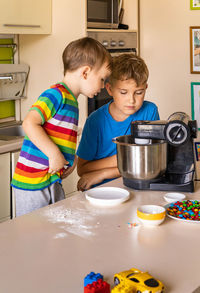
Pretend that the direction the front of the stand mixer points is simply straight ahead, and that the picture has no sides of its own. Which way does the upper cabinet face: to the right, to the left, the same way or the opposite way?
to the left

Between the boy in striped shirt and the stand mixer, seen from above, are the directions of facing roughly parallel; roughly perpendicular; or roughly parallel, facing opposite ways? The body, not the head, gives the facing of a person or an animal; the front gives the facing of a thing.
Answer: roughly parallel, facing opposite ways

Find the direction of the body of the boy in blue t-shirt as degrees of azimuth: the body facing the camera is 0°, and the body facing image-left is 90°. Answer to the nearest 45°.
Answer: approximately 315°

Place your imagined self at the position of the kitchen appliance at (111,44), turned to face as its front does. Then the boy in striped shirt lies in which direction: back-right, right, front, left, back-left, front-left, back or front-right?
front

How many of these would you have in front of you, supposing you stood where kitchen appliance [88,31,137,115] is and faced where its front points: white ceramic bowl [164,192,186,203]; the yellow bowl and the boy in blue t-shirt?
3

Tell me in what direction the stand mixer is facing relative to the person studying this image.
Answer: facing to the left of the viewer

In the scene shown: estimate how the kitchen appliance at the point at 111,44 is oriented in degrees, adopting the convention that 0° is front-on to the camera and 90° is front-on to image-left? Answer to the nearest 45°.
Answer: approximately 0°

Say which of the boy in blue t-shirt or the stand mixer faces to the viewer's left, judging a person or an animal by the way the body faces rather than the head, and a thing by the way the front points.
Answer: the stand mixer

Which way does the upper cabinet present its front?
toward the camera

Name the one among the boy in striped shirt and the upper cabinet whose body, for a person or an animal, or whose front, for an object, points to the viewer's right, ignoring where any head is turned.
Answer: the boy in striped shirt

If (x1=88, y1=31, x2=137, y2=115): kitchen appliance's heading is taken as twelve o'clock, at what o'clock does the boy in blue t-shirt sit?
The boy in blue t-shirt is roughly at 12 o'clock from the kitchen appliance.

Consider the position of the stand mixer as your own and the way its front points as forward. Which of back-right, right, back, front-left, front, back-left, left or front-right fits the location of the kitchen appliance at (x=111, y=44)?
right

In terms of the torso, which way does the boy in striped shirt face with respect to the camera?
to the viewer's right

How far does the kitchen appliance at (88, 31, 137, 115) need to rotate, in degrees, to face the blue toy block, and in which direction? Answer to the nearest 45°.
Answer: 0° — it already faces it

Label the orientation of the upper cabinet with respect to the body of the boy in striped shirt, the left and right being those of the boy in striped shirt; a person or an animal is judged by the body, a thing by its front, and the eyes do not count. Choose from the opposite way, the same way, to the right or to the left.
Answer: to the right

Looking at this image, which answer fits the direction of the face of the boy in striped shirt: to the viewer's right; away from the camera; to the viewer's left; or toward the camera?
to the viewer's right
